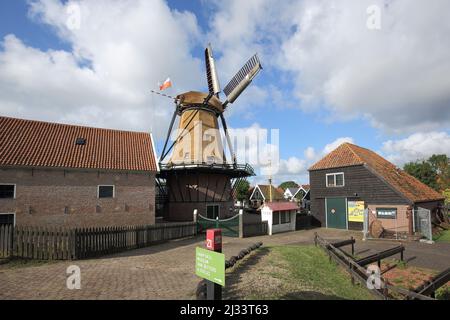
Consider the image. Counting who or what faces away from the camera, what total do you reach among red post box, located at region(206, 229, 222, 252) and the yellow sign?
0

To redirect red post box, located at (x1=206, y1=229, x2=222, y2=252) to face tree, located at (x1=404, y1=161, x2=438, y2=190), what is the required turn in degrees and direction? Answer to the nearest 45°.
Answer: approximately 180°

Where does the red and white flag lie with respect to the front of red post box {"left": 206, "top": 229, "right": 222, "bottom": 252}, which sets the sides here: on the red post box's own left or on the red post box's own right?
on the red post box's own right

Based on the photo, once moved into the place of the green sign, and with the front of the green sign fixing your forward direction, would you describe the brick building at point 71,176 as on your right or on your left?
on your right

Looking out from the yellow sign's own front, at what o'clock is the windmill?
The windmill is roughly at 3 o'clock from the yellow sign.

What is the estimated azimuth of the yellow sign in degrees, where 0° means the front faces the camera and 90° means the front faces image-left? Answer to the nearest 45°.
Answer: approximately 0°

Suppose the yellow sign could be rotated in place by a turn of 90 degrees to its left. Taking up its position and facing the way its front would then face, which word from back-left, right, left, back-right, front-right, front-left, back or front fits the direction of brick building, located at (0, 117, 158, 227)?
back-right

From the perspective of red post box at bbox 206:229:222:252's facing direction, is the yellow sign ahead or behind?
behind

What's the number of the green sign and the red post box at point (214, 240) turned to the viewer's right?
0

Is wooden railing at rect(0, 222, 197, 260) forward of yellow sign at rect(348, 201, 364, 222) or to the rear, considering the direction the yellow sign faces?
forward
